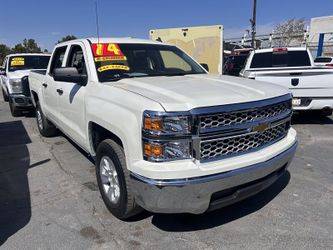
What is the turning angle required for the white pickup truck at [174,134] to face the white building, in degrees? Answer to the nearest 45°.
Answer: approximately 90° to its left

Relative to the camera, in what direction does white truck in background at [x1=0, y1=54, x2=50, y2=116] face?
facing the viewer and to the right of the viewer

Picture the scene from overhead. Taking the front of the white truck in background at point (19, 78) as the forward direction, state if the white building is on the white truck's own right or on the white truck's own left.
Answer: on the white truck's own left

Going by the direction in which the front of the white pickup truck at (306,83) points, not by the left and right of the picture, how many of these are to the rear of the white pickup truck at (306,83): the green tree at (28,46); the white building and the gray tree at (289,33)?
0

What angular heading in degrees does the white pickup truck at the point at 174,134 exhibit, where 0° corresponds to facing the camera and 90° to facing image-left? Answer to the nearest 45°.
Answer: approximately 315°

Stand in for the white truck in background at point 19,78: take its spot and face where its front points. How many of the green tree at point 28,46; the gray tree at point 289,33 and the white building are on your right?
0

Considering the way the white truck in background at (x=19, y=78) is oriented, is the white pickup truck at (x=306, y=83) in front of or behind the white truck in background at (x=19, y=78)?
in front

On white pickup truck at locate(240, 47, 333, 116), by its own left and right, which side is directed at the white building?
front

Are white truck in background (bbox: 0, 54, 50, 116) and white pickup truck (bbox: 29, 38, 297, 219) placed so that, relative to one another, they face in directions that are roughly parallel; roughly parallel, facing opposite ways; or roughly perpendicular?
roughly parallel

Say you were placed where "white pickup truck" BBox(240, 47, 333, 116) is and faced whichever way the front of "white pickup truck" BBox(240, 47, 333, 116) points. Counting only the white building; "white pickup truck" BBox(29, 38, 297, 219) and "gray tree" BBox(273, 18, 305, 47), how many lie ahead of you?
2

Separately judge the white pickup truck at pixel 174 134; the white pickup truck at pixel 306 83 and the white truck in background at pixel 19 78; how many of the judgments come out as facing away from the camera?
1

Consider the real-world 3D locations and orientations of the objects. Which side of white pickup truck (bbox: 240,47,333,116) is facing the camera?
back

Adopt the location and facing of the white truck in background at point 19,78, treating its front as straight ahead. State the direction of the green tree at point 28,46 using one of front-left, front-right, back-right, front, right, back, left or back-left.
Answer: back-left

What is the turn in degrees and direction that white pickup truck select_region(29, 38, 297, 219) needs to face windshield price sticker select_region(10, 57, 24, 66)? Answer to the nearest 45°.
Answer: approximately 180°

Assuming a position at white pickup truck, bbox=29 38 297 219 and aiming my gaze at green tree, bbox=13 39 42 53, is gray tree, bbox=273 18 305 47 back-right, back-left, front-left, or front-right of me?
front-right

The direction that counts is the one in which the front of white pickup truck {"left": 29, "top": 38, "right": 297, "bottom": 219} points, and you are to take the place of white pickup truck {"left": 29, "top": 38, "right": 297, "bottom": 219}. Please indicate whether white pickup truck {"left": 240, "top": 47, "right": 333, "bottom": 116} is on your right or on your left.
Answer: on your left

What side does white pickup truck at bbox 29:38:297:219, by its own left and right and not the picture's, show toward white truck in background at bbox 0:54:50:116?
back

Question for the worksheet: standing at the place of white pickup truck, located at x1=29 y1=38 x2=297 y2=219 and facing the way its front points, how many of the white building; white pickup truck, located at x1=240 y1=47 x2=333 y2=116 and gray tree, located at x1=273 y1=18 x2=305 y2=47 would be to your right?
0
